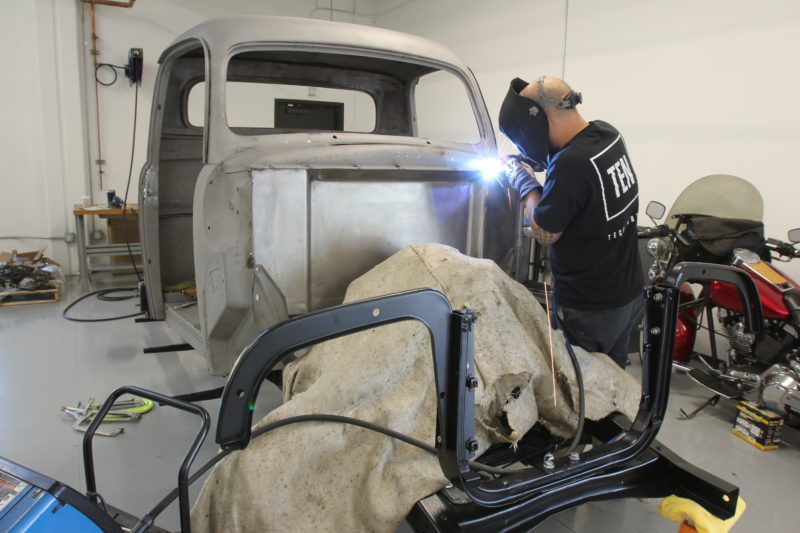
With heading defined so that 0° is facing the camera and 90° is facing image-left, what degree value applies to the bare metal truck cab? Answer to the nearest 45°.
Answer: approximately 315°

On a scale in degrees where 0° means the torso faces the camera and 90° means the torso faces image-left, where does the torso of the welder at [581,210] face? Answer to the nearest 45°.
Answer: approximately 135°

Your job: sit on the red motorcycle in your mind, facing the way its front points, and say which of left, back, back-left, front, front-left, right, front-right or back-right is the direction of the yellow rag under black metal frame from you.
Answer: back-left

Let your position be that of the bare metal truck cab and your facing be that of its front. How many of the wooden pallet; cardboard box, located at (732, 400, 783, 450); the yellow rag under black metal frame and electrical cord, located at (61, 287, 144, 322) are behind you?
2

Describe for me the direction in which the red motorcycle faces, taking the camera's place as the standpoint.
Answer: facing away from the viewer and to the left of the viewer

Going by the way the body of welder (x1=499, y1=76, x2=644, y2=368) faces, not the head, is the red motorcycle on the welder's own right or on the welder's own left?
on the welder's own right

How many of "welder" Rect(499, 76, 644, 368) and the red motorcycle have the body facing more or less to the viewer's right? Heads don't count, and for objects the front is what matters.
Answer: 0

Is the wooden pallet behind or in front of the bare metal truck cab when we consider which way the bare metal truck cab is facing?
behind

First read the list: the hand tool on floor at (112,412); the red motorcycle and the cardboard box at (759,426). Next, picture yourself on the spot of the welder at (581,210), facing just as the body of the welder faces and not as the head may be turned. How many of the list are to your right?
2

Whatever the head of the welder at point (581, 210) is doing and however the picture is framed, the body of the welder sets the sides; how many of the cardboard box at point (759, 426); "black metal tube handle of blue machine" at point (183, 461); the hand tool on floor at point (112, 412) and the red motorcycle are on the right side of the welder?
2

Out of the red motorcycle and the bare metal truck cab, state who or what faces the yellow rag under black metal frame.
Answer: the bare metal truck cab
